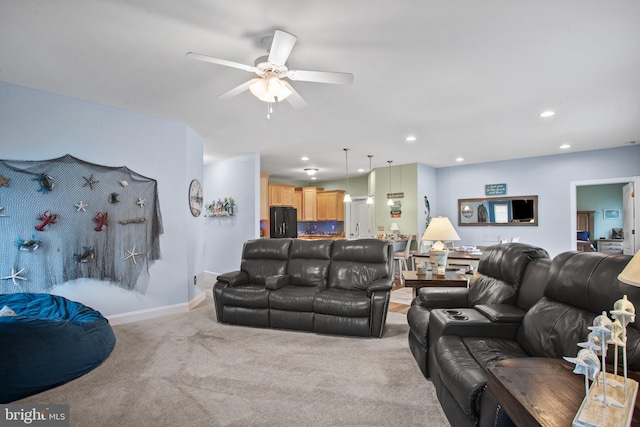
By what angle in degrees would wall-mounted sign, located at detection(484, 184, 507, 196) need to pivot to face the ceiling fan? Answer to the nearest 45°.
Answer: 0° — it already faces it

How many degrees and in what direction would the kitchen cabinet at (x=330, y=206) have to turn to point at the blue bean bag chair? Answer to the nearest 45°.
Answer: approximately 45° to its left

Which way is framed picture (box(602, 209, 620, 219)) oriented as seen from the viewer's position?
toward the camera

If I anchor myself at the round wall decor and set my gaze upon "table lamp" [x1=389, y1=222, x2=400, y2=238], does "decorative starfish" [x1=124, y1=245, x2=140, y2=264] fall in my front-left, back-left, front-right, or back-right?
back-right

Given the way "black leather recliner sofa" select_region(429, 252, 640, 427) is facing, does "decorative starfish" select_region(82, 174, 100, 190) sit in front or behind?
in front

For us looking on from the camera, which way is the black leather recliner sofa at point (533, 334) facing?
facing the viewer and to the left of the viewer

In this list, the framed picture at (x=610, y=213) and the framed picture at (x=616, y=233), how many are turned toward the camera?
2

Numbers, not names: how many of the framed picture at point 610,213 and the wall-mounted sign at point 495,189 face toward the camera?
2

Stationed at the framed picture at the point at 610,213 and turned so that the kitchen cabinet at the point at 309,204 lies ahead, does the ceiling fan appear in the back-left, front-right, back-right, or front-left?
front-left

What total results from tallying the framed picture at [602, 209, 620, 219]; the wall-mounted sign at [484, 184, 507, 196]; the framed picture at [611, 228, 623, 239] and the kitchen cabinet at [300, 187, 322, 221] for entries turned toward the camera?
4

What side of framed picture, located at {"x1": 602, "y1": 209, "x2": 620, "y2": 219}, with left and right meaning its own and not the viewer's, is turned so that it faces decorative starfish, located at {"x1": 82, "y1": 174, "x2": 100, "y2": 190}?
front

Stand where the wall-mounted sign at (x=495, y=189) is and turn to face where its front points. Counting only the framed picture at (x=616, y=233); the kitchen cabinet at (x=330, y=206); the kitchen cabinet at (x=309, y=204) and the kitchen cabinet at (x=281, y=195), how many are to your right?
3

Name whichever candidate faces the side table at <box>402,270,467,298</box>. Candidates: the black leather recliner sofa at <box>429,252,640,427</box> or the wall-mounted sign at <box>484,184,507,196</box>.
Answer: the wall-mounted sign

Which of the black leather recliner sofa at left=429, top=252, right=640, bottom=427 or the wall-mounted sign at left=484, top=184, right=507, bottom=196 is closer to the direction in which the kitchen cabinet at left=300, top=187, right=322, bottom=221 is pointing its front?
the black leather recliner sofa

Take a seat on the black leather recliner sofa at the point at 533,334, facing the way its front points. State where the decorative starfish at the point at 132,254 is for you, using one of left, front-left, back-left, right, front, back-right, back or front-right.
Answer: front-right

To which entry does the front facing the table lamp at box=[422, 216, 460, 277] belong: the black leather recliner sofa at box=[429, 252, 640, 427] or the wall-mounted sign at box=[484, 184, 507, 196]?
the wall-mounted sign

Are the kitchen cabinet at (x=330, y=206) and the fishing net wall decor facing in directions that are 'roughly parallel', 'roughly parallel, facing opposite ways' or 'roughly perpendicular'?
roughly perpendicular

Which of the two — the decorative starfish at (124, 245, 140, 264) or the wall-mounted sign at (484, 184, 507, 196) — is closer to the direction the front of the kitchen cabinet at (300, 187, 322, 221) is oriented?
the decorative starfish

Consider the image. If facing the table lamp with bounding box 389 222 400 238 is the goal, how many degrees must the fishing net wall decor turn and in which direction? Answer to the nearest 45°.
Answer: approximately 90° to its left

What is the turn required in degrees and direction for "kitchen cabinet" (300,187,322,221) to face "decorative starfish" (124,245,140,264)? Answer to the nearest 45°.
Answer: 0° — it already faces it

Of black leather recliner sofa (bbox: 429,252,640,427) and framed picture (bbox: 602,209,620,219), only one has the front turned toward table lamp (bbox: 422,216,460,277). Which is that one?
the framed picture

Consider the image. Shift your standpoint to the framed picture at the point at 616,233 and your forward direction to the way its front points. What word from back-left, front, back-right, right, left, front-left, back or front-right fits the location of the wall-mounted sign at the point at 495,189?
front-right

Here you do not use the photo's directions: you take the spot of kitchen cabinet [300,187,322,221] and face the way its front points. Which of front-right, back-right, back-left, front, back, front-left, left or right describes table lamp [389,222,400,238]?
front-left
